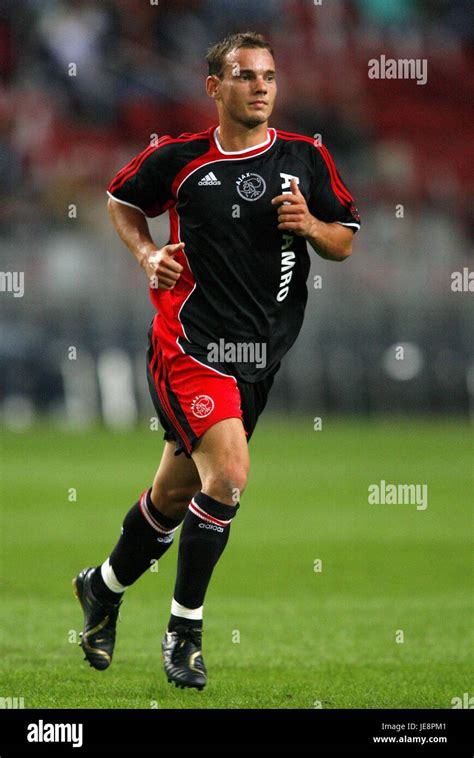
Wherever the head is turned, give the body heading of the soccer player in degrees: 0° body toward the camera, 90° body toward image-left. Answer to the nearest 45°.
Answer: approximately 315°

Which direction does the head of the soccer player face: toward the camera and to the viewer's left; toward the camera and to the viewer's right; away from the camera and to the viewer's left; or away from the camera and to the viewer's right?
toward the camera and to the viewer's right
